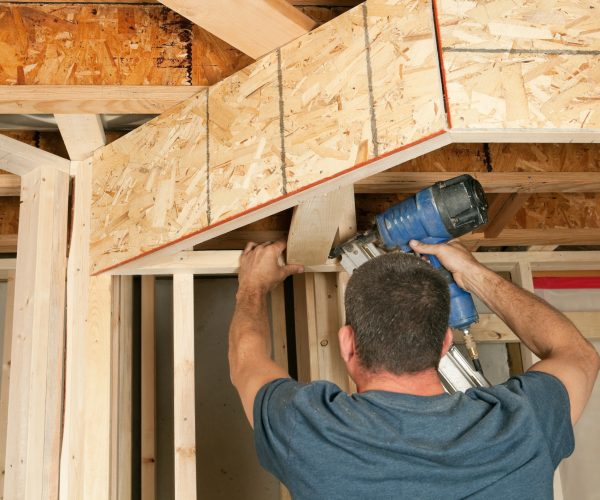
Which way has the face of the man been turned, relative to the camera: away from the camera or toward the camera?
away from the camera

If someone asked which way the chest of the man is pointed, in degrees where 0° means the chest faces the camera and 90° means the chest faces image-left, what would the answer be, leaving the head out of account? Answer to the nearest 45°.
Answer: approximately 180°

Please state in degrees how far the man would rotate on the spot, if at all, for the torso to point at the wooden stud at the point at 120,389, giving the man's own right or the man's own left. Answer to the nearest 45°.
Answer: approximately 45° to the man's own left

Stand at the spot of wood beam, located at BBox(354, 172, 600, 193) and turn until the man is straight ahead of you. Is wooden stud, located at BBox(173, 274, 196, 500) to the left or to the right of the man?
right

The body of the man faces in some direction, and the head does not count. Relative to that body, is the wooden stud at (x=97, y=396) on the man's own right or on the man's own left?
on the man's own left

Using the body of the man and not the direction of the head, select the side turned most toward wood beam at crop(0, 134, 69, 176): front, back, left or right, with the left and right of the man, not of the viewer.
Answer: left
